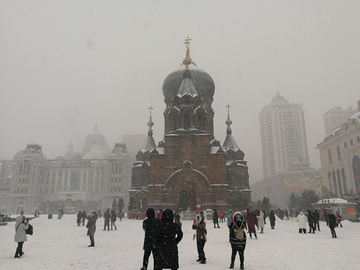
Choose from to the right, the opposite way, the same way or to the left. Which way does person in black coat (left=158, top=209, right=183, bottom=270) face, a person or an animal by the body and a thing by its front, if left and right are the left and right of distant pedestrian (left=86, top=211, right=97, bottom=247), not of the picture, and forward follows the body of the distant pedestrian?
to the right

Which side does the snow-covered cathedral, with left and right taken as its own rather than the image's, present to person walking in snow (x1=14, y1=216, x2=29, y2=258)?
front

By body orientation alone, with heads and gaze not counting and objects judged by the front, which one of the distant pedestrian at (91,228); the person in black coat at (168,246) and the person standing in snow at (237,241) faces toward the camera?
the person standing in snow

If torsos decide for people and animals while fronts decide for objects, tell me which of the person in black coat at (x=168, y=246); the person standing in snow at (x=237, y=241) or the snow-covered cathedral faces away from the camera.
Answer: the person in black coat

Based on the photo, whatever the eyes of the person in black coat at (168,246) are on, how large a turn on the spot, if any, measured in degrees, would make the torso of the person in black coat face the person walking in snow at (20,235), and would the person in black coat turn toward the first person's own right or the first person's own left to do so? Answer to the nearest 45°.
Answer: approximately 45° to the first person's own left

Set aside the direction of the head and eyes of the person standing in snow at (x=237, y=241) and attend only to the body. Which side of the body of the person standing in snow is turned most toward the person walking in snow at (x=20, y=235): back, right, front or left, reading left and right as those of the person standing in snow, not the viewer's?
right

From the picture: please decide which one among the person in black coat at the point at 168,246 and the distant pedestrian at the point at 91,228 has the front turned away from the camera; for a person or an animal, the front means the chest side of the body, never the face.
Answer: the person in black coat

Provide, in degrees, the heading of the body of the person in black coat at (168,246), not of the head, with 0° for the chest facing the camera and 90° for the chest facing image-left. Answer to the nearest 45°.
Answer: approximately 180°

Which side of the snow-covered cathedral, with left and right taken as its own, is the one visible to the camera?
front

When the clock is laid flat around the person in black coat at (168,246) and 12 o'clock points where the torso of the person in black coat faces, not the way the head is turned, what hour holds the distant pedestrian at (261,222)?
The distant pedestrian is roughly at 1 o'clock from the person in black coat.

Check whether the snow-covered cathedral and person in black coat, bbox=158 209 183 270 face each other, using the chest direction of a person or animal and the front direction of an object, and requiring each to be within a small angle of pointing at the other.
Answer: yes

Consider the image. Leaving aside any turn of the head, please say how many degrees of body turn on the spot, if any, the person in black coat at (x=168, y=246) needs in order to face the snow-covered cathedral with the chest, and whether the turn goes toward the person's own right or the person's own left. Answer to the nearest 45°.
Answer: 0° — they already face it

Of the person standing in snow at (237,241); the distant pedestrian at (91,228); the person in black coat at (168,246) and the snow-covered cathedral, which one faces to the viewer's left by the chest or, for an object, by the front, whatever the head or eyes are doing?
the distant pedestrian

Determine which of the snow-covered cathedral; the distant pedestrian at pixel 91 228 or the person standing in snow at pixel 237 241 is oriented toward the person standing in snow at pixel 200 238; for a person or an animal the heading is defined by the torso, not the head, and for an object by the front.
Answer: the snow-covered cathedral
